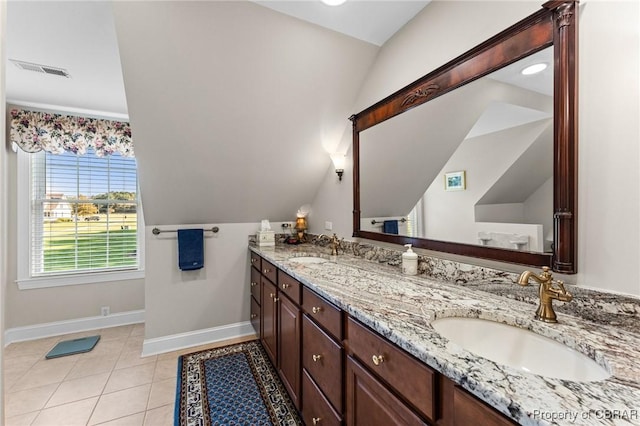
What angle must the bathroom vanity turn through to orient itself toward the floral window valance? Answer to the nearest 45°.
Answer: approximately 45° to its right

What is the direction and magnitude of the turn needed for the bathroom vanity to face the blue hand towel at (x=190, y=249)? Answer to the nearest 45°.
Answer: approximately 45° to its right

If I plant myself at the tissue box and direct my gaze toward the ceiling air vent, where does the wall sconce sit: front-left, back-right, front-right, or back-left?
back-left

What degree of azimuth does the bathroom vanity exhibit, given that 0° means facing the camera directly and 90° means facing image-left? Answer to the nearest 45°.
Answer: approximately 45°

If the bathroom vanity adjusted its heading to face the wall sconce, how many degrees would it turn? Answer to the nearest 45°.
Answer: approximately 90° to its right

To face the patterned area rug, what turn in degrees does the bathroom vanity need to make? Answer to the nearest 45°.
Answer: approximately 45° to its right
